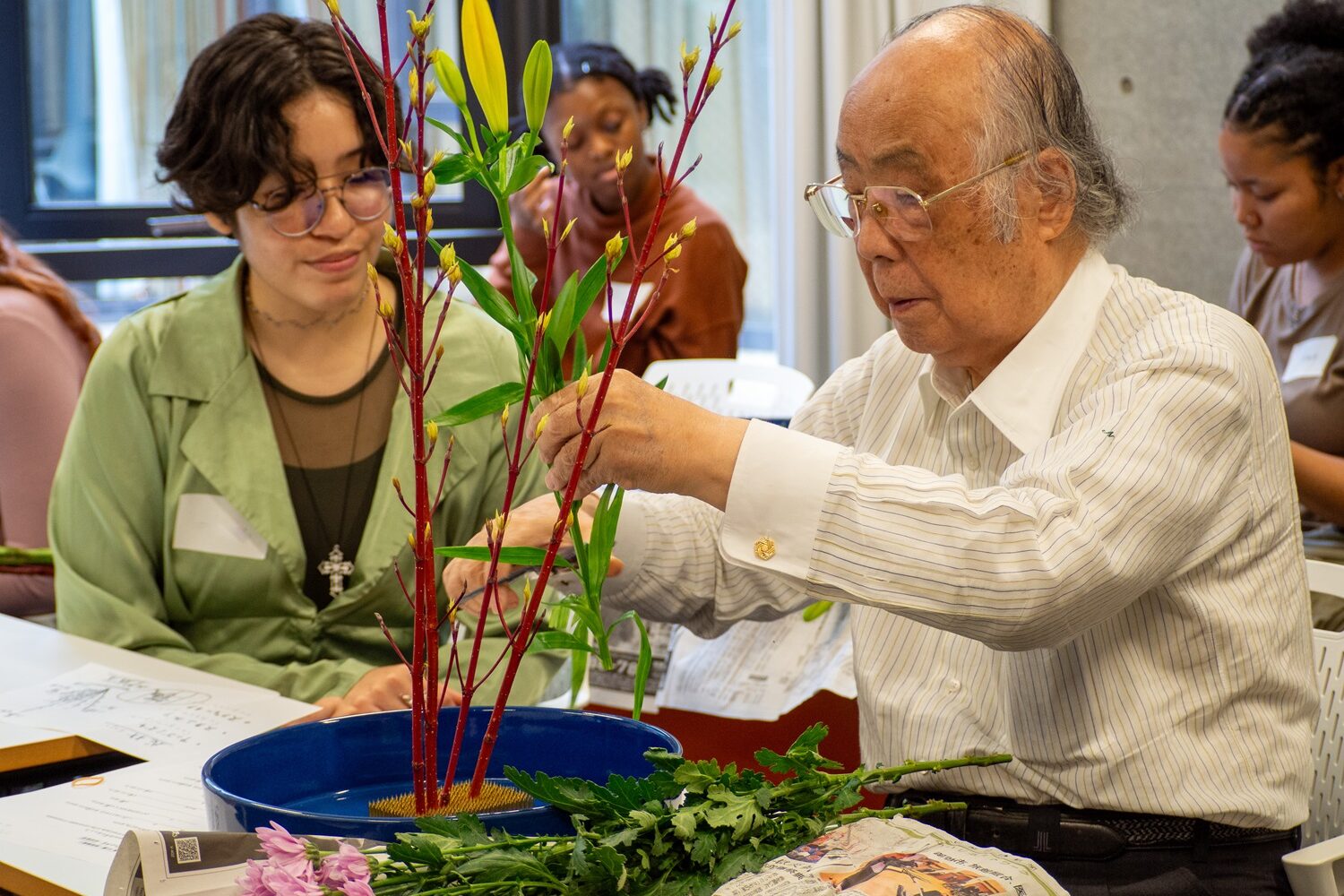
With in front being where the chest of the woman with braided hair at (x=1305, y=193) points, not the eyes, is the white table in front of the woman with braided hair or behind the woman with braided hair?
in front

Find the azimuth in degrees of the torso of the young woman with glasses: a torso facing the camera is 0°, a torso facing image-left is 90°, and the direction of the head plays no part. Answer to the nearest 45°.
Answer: approximately 315°

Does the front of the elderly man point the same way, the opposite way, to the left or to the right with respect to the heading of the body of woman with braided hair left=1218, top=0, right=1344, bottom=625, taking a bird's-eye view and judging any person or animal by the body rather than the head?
the same way

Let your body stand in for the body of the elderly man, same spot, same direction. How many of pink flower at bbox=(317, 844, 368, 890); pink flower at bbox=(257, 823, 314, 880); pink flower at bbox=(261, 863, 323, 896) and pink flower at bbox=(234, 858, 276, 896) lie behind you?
0

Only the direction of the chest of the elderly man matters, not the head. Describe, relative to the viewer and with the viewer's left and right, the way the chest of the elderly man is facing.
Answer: facing the viewer and to the left of the viewer

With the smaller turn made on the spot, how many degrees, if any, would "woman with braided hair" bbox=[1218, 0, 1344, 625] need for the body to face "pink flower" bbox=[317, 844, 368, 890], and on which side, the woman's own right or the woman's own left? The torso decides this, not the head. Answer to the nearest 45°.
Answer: approximately 45° to the woman's own left

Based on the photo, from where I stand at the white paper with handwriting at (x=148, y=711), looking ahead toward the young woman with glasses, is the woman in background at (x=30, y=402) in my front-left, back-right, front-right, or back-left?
front-left

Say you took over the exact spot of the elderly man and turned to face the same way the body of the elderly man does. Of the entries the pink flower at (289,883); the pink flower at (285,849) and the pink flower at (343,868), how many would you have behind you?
0

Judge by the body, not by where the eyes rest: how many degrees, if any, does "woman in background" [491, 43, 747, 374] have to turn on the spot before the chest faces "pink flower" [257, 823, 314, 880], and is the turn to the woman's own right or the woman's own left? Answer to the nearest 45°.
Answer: approximately 45° to the woman's own left

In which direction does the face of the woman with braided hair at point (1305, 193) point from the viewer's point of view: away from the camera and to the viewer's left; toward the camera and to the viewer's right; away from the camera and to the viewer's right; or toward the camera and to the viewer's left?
toward the camera and to the viewer's left

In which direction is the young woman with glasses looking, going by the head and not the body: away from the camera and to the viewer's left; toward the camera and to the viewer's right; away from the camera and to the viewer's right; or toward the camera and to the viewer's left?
toward the camera and to the viewer's right

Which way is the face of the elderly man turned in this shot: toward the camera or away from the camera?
toward the camera

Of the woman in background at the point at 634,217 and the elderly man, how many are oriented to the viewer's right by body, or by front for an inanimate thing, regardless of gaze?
0

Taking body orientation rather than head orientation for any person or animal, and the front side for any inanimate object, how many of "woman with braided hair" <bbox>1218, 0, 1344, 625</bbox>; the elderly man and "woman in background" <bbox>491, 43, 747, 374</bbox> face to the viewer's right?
0
